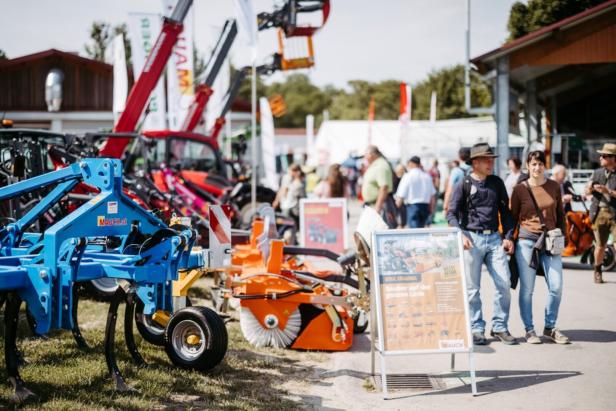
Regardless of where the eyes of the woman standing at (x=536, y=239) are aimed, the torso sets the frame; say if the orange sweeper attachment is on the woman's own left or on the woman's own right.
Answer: on the woman's own right

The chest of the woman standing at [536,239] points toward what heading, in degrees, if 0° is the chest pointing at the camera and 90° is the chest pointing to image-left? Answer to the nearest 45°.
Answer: approximately 0°

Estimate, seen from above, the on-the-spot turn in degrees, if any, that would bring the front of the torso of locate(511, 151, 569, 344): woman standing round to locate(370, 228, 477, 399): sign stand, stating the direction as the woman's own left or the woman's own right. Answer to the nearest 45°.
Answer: approximately 45° to the woman's own right

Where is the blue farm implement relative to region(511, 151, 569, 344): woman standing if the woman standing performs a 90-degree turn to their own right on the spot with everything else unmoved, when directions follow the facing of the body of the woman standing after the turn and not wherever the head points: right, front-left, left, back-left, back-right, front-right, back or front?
front-left

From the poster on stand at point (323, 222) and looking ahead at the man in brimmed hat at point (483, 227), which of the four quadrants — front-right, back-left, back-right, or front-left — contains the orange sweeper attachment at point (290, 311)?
front-right

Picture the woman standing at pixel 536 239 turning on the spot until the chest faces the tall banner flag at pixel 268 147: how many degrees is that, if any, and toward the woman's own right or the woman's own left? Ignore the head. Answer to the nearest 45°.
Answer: approximately 135° to the woman's own right

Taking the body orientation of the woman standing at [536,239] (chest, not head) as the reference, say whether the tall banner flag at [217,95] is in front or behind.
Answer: behind

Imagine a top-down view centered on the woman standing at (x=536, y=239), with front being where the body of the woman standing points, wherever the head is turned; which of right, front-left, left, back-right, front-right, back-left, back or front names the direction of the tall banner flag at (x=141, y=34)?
back-right

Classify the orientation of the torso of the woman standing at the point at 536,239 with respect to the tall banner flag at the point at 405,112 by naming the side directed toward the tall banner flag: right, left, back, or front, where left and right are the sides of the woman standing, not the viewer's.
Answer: back

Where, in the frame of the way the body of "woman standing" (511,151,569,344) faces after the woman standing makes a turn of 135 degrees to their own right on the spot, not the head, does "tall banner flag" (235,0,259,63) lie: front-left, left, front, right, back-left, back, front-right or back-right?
front

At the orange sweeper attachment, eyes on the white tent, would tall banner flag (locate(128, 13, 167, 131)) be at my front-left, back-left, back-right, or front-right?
front-left

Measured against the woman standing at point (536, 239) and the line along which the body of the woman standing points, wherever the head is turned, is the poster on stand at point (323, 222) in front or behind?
behind

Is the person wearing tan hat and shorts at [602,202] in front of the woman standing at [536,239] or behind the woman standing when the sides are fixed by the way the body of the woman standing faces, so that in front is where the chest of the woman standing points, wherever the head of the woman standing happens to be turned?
behind

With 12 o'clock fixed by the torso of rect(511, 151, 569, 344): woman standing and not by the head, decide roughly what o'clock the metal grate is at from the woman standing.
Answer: The metal grate is roughly at 1 o'clock from the woman standing.

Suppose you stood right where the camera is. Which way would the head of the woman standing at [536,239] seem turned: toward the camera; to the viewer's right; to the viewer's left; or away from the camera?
toward the camera
